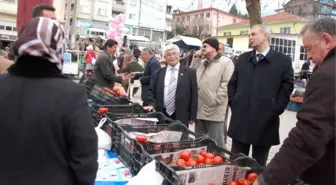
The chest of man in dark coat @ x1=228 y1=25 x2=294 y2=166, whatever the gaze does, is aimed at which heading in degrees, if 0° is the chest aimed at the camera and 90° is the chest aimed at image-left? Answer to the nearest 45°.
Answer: approximately 45°

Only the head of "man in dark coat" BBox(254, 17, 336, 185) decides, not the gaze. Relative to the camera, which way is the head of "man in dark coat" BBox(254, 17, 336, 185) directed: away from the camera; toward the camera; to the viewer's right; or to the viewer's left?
to the viewer's left

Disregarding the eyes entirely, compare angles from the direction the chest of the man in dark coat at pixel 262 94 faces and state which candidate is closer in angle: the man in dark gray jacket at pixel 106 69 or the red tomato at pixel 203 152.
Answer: the red tomato

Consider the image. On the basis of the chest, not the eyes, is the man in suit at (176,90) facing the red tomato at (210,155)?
yes

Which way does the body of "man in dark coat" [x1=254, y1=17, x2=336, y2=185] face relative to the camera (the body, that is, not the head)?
to the viewer's left

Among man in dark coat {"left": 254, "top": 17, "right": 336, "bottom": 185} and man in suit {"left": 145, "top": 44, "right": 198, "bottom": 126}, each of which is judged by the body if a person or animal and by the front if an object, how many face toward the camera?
1

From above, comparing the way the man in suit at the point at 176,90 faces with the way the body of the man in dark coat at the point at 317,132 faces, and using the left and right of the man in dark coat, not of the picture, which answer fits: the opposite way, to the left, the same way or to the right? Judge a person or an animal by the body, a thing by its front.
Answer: to the left

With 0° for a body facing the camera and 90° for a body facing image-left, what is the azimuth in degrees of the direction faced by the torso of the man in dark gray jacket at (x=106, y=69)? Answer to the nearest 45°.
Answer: approximately 270°
